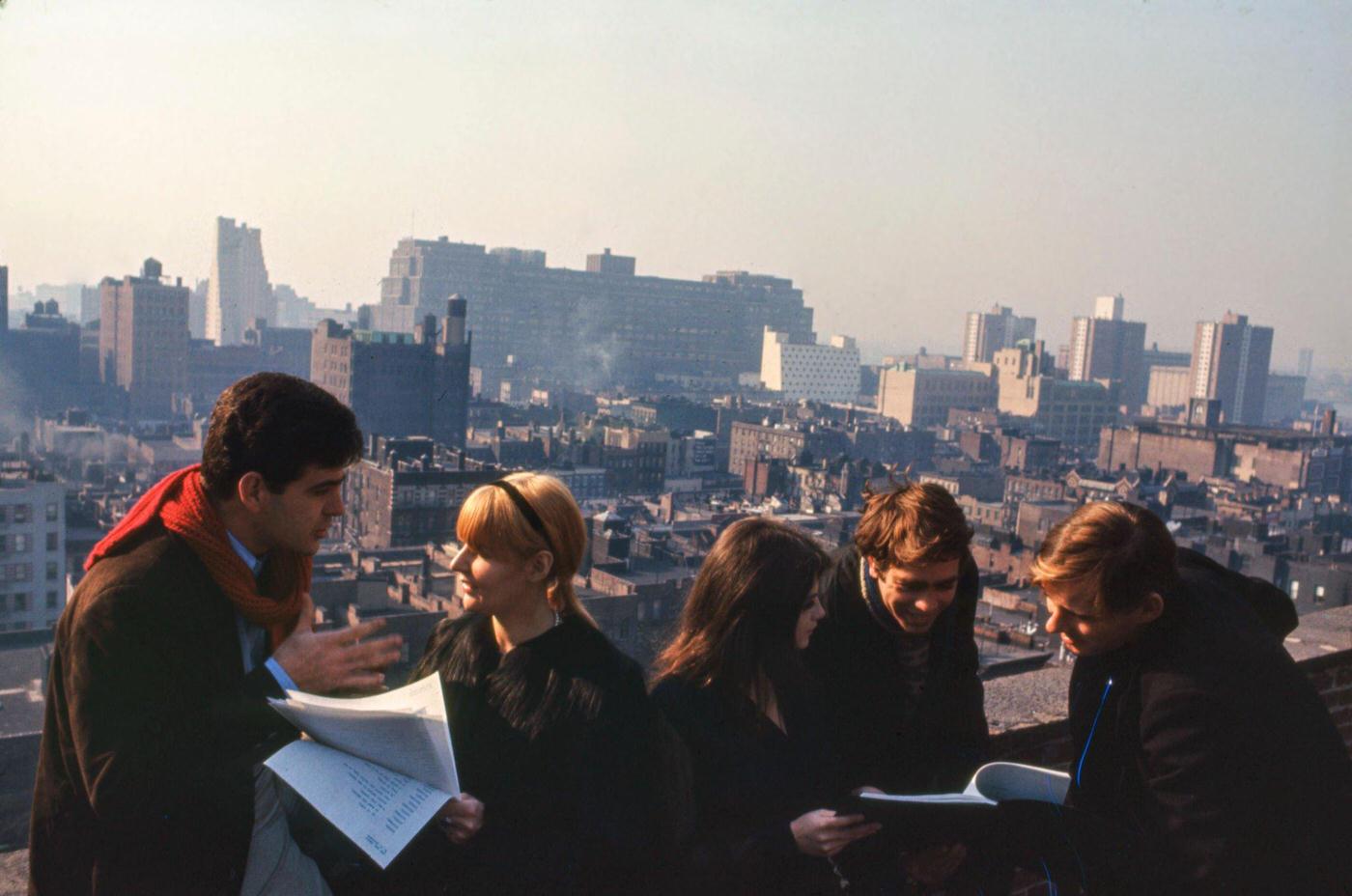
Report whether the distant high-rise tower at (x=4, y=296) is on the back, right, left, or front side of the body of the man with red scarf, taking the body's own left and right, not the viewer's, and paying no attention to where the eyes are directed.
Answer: left

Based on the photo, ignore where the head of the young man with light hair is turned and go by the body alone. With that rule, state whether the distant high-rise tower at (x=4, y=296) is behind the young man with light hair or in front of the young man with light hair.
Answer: in front

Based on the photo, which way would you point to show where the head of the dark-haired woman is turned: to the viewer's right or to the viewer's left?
to the viewer's right

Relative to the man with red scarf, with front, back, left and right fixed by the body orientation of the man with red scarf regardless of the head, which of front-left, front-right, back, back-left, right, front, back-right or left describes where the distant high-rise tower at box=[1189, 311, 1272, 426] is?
front-left

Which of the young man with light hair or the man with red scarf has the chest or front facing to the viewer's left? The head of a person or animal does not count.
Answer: the young man with light hair

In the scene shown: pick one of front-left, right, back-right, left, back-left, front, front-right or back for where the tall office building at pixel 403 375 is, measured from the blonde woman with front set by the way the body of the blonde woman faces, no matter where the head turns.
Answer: back-right

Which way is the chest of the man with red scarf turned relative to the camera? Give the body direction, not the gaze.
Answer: to the viewer's right

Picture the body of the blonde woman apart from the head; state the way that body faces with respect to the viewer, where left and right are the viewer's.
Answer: facing the viewer and to the left of the viewer

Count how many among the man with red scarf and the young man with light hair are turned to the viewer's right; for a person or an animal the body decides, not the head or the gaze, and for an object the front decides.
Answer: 1

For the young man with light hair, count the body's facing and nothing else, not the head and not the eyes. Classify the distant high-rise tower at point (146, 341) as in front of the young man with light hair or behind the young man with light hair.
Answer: in front

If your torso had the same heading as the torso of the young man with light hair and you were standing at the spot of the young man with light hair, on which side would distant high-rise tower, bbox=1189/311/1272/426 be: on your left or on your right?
on your right

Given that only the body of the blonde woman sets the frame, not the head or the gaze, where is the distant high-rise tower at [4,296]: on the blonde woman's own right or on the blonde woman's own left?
on the blonde woman's own right

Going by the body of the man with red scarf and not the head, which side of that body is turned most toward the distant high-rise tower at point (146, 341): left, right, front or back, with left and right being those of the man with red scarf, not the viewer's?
left

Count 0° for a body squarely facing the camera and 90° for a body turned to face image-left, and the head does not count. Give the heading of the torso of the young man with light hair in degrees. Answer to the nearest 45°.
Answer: approximately 90°

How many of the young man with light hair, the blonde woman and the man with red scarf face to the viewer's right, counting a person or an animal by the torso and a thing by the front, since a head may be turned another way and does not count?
1
